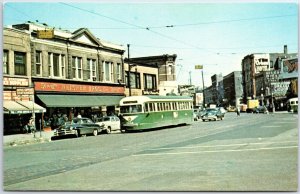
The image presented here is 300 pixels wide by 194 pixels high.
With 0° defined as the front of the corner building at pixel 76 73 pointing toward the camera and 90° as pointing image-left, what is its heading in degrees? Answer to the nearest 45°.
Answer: approximately 315°

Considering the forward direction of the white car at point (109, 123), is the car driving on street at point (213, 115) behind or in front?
behind

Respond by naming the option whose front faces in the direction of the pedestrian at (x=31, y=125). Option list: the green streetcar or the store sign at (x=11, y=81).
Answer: the green streetcar

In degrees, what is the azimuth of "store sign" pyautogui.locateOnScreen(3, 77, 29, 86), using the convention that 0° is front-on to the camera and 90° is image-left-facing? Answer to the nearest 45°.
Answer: approximately 315°

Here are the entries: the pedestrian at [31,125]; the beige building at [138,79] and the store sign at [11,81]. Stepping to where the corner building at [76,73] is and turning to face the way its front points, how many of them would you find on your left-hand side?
1

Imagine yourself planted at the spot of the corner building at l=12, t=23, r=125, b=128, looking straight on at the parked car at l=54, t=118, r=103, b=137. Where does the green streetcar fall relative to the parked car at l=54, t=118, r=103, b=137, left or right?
left

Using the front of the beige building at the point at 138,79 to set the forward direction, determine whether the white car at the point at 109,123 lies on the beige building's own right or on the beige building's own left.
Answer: on the beige building's own right

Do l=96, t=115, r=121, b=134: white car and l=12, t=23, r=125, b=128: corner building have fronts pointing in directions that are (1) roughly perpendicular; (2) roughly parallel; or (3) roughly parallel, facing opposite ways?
roughly perpendicular

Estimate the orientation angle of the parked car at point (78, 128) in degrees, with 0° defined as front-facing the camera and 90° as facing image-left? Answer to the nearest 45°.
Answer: approximately 45°

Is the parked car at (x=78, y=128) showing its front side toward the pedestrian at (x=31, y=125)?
yes

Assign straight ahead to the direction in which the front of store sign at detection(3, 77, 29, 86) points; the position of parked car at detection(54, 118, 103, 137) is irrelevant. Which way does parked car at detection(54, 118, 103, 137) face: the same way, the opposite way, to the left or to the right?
to the right

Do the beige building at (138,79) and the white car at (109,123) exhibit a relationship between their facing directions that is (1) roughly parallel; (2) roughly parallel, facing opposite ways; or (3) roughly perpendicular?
roughly perpendicular
